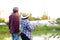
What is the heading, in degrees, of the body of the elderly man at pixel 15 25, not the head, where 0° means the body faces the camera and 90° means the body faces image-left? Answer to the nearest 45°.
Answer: approximately 225°

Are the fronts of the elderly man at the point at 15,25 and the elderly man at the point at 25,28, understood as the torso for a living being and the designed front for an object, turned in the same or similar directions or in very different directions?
same or similar directions

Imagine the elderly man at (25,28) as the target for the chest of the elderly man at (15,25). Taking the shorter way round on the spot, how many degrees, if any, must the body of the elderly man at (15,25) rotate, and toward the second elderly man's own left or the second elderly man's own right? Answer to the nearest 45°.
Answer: approximately 45° to the second elderly man's own right

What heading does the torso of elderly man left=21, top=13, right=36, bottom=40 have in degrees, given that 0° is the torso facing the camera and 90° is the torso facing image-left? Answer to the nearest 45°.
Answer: approximately 225°

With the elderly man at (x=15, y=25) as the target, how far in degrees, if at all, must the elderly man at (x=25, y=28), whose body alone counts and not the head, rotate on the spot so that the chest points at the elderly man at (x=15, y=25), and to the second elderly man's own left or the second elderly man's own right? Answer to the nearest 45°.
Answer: approximately 135° to the second elderly man's own left

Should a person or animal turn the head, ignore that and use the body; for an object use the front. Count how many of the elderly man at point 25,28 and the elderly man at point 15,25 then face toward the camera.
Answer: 0
